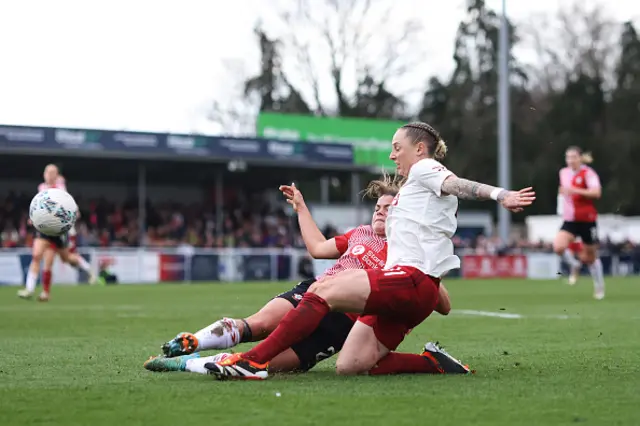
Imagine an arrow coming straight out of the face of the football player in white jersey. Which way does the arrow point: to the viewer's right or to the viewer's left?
to the viewer's left

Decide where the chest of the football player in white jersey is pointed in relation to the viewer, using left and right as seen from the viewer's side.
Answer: facing to the left of the viewer

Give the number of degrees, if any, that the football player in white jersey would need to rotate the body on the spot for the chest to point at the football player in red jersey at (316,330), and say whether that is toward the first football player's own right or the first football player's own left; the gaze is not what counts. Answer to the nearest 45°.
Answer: approximately 45° to the first football player's own right

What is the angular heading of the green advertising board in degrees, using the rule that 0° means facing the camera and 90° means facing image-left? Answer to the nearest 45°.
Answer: approximately 0°

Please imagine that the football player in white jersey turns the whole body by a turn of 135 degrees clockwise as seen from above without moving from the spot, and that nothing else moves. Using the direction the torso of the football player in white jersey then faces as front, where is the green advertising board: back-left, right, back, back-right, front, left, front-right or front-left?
front-left

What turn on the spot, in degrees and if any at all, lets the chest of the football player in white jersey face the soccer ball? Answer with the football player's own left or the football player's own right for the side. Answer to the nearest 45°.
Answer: approximately 45° to the football player's own right
